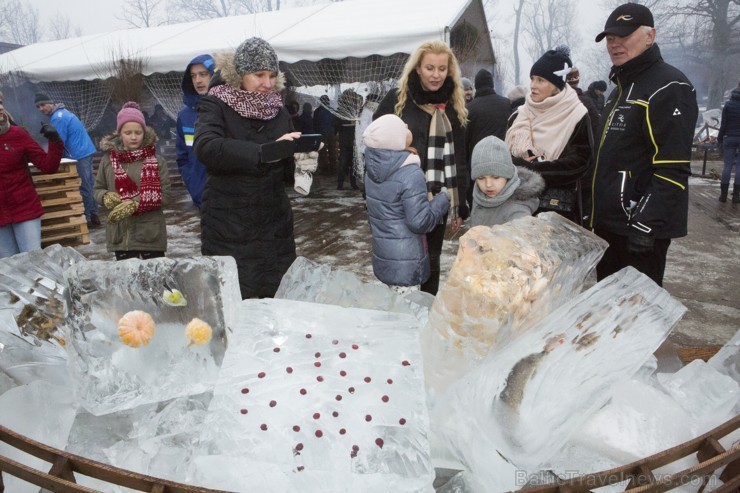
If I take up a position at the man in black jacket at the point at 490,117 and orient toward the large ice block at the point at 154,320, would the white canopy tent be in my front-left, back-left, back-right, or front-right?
back-right

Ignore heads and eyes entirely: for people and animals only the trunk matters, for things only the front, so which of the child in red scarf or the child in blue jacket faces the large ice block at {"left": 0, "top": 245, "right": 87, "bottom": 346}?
the child in red scarf

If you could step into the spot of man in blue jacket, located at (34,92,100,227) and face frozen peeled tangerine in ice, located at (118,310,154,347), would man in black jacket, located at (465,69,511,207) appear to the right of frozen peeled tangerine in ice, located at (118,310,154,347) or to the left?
left

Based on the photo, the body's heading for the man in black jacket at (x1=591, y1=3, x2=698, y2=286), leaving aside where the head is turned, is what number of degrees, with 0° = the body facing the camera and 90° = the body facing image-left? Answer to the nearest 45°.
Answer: approximately 45°

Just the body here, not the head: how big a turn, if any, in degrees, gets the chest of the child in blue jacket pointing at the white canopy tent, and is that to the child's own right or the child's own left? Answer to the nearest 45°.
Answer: approximately 45° to the child's own left

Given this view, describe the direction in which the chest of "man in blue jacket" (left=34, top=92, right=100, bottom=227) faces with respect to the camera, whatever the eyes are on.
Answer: to the viewer's left

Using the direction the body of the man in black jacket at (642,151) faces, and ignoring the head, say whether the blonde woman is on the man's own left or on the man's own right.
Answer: on the man's own right

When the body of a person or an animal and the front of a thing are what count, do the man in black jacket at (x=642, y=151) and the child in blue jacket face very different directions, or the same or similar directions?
very different directions

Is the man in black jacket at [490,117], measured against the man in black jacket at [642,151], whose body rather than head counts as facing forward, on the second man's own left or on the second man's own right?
on the second man's own right
